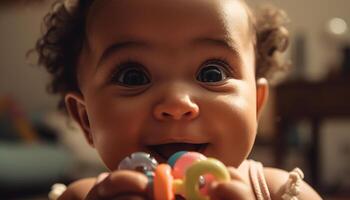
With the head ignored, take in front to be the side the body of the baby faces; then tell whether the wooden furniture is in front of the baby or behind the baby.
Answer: behind

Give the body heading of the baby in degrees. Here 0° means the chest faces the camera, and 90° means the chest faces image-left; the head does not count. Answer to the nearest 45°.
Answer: approximately 0°
